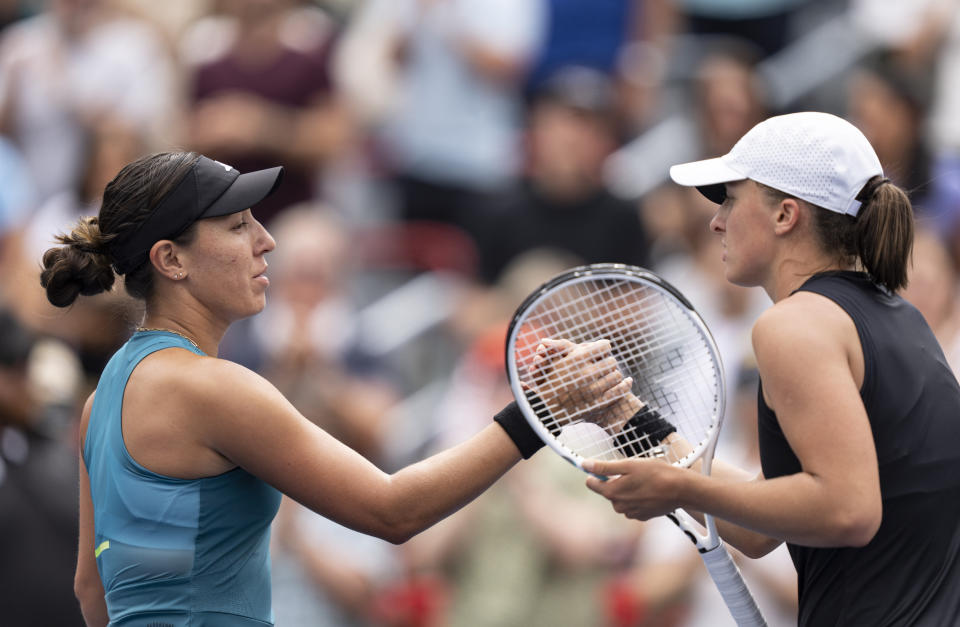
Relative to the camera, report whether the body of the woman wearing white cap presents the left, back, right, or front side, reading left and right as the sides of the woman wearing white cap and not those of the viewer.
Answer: left

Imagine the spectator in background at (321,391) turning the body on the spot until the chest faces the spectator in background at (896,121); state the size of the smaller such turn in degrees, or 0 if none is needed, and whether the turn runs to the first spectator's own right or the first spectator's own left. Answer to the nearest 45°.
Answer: approximately 90° to the first spectator's own left

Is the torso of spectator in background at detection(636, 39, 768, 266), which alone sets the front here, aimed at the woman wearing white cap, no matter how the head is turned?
yes

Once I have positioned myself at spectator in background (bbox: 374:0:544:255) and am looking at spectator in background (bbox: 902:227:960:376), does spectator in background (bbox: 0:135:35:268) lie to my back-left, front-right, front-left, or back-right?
back-right

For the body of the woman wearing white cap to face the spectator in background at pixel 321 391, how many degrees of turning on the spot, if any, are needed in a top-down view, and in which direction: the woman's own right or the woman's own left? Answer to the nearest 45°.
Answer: approximately 45° to the woman's own right

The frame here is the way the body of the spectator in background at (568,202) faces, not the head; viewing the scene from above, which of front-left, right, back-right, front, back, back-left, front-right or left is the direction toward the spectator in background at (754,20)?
back-left

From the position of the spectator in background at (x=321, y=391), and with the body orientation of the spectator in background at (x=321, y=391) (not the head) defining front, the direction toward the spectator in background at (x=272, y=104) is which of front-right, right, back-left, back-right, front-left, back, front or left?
back

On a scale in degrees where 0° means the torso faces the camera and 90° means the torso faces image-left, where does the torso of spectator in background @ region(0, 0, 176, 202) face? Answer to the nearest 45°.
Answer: approximately 0°

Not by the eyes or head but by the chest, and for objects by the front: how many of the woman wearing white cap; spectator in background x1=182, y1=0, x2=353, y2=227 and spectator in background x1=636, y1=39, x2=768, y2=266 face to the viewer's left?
1

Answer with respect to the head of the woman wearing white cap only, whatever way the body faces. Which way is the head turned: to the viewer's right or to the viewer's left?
to the viewer's left

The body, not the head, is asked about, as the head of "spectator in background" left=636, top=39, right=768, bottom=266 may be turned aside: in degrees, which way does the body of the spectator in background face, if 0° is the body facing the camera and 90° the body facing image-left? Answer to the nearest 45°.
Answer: approximately 0°
